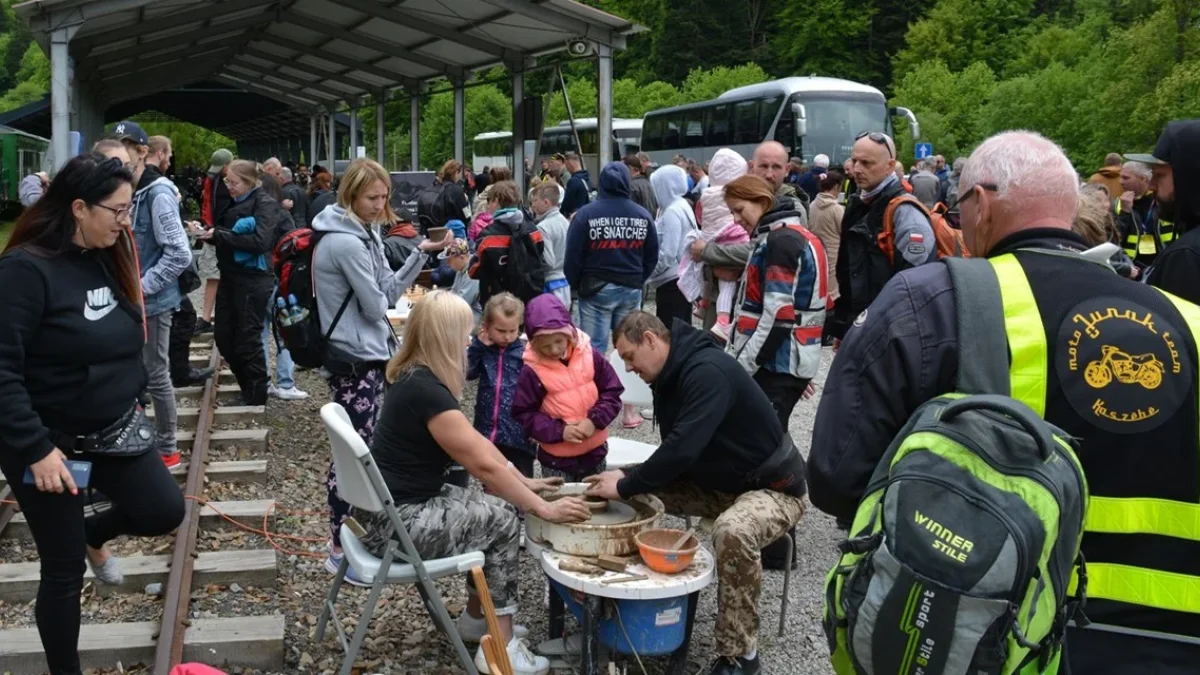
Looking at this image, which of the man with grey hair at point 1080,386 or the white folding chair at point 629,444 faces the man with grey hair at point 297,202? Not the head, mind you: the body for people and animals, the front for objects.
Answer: the man with grey hair at point 1080,386

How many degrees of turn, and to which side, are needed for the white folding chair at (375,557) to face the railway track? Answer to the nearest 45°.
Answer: approximately 135° to its left

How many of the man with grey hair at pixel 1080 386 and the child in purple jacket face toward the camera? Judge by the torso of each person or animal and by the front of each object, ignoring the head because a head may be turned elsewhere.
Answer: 1

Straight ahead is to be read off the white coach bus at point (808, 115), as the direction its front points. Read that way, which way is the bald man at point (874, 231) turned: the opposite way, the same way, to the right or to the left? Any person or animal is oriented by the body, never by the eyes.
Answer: to the right

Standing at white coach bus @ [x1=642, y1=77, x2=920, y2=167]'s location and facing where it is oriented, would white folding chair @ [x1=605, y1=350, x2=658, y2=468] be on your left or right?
on your right

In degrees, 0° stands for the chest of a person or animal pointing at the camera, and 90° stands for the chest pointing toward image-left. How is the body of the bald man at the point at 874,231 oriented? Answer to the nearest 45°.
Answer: approximately 45°

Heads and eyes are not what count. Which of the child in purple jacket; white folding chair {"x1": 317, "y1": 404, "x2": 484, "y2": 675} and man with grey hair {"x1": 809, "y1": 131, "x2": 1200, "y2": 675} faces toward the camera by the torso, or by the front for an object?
the child in purple jacket

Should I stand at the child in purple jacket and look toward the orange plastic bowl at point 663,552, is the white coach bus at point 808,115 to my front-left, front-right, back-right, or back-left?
back-left

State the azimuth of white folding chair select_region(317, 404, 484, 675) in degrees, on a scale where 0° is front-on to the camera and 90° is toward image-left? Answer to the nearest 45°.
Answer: approximately 270°

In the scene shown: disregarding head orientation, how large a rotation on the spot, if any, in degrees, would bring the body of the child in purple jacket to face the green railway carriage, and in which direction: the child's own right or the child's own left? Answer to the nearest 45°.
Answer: approximately 135° to the child's own right

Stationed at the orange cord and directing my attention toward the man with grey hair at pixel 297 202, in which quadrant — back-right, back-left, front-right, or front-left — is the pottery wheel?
back-right

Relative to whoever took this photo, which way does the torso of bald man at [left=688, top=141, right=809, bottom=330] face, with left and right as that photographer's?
facing the viewer and to the left of the viewer

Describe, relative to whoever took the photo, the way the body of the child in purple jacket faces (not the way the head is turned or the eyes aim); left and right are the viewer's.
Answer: facing the viewer

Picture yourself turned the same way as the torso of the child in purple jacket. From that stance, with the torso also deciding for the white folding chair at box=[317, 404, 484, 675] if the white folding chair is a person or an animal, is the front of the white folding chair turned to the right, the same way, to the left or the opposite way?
to the left

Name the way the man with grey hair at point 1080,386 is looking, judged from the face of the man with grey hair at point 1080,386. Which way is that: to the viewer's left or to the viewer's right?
to the viewer's left
